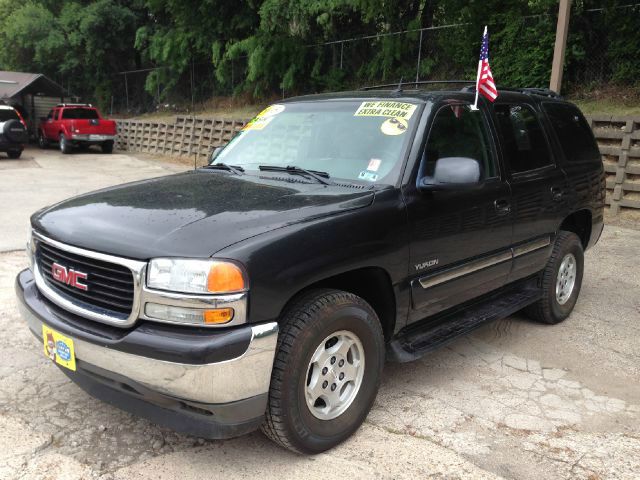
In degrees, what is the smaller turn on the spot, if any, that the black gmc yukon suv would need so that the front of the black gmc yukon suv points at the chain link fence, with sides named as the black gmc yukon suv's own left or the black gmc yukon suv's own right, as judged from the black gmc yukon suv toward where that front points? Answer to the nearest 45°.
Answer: approximately 135° to the black gmc yukon suv's own right

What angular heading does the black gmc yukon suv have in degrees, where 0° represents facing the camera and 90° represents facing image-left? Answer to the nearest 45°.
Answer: approximately 45°

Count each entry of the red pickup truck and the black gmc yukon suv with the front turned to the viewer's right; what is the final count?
0

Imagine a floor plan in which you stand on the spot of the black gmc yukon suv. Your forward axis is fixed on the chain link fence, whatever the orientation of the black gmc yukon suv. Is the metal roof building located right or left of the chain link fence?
left

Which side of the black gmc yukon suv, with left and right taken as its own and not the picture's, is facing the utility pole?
back
